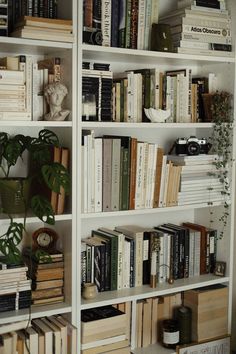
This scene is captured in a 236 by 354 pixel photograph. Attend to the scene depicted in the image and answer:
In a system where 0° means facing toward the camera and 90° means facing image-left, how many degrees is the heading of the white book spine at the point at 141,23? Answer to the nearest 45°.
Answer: approximately 0°

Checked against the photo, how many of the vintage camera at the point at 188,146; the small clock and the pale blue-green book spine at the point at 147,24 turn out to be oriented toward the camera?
3

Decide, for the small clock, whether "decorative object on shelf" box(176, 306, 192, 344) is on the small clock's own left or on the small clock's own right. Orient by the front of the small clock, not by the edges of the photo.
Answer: on the small clock's own left

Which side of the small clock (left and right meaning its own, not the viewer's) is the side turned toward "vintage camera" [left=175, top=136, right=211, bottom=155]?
left

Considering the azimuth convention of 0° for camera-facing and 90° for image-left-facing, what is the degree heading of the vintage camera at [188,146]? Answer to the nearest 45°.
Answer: approximately 0°
